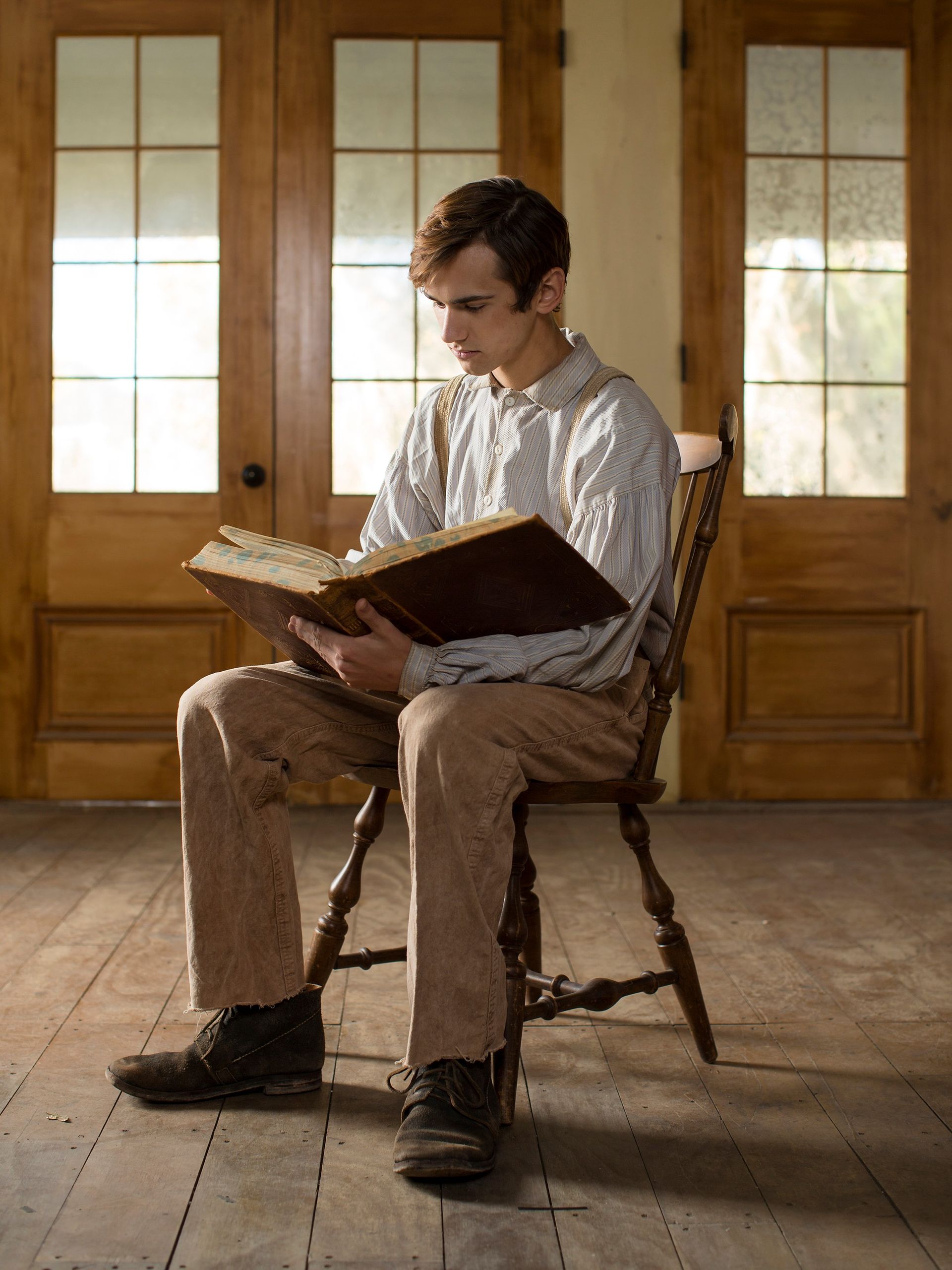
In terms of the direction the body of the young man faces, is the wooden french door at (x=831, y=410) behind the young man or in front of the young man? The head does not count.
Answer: behind

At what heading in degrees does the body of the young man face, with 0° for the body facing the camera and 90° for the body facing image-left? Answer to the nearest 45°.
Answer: approximately 45°

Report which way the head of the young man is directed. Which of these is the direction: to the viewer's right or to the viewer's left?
to the viewer's left
